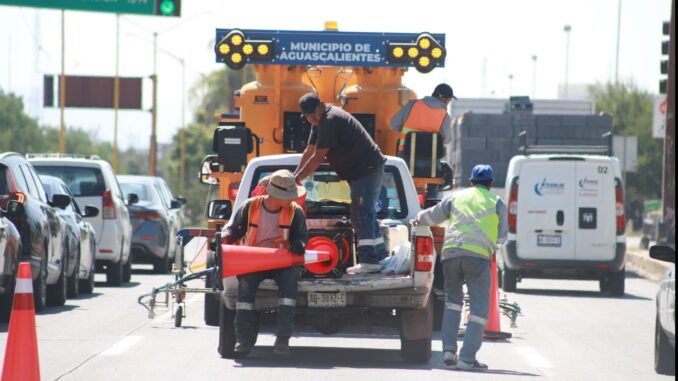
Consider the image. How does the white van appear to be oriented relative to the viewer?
away from the camera

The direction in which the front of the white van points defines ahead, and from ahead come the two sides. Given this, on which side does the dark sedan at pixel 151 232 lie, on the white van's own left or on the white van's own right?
on the white van's own left

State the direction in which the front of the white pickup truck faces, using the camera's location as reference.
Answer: facing away from the viewer

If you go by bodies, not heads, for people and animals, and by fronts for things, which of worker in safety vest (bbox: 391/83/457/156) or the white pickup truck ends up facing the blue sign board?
the white pickup truck

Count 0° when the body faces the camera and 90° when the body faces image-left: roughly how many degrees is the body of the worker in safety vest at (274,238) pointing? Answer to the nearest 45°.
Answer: approximately 0°

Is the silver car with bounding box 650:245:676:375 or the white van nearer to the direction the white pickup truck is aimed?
the white van

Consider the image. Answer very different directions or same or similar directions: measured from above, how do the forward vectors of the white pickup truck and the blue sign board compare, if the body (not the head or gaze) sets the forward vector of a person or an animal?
very different directions

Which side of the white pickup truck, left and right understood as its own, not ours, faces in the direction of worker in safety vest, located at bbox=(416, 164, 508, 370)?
back

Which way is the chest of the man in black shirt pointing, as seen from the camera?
to the viewer's left

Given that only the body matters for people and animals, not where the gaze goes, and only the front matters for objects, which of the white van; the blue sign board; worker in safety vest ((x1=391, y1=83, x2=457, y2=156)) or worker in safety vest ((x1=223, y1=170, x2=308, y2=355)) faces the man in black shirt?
the blue sign board

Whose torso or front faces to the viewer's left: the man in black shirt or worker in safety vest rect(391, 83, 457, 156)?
the man in black shirt
